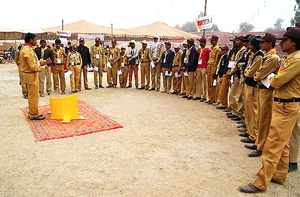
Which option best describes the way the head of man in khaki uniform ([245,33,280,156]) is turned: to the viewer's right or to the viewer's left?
to the viewer's left

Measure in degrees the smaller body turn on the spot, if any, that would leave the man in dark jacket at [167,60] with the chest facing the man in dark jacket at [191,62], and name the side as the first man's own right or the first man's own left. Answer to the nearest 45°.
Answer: approximately 90° to the first man's own left

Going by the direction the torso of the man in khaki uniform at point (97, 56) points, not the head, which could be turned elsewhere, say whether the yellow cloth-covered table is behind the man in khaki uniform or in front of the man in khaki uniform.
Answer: in front

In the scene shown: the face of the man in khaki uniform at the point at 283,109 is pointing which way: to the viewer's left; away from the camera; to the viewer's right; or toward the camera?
to the viewer's left

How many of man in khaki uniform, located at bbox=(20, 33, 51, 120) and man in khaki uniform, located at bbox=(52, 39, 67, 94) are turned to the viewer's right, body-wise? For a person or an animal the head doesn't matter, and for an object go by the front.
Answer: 1

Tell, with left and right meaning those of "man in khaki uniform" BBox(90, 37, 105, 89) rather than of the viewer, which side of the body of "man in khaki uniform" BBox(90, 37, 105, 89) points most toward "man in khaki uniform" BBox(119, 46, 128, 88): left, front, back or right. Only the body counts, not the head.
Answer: left

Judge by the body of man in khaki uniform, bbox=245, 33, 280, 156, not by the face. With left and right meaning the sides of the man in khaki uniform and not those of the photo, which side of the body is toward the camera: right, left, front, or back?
left

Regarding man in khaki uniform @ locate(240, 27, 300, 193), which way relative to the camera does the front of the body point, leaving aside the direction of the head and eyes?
to the viewer's left

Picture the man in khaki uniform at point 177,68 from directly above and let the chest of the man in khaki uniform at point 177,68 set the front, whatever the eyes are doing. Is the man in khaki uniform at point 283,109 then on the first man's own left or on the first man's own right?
on the first man's own left

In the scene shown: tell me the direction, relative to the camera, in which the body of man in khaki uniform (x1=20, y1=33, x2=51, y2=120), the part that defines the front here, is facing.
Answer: to the viewer's right

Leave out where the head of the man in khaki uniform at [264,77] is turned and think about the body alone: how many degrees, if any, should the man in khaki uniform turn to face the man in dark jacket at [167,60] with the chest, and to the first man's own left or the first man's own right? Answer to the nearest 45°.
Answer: approximately 45° to the first man's own right

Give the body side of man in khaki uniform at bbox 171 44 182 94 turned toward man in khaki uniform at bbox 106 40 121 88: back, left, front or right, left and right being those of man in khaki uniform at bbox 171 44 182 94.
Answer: right

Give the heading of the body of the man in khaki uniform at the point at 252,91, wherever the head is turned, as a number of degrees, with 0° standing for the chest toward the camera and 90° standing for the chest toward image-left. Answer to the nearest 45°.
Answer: approximately 90°

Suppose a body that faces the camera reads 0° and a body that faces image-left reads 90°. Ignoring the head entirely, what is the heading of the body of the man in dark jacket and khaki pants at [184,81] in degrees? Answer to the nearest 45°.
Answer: approximately 45°
